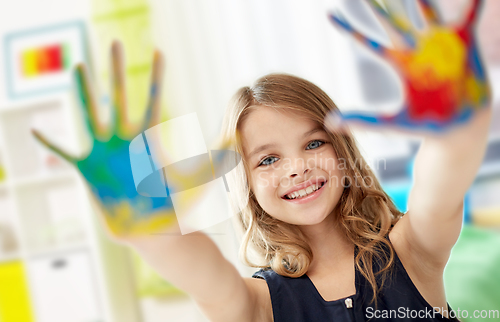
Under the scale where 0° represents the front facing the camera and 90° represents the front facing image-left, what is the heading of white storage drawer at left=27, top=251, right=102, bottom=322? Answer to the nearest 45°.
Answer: approximately 0°

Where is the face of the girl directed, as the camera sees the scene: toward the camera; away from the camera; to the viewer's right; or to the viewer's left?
toward the camera

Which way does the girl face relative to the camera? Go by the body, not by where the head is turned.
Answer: toward the camera

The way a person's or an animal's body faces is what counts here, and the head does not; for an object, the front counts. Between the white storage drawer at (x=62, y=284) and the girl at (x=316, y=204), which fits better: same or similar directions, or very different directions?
same or similar directions

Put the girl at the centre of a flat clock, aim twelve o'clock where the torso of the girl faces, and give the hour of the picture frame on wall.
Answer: The picture frame on wall is roughly at 5 o'clock from the girl.

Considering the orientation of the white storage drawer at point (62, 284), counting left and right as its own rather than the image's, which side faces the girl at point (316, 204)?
front

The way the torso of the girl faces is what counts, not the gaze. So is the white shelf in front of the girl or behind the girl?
behind

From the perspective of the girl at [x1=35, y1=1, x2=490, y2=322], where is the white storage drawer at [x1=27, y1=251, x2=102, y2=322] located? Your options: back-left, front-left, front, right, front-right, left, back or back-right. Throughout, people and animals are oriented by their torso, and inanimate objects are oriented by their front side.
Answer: back-right

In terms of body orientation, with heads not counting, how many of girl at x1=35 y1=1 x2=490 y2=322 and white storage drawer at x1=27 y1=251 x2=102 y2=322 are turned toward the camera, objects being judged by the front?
2
